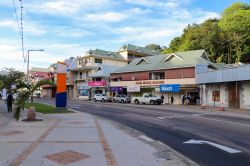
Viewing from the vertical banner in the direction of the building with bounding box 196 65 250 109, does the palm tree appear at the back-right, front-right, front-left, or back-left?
back-right

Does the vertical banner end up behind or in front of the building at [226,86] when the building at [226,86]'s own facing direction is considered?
in front

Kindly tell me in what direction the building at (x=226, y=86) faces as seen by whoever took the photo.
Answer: facing the viewer and to the left of the viewer

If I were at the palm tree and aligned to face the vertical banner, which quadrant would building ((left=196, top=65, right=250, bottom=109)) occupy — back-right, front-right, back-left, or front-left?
front-right

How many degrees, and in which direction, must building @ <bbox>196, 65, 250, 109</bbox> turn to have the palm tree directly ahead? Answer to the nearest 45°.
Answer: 0° — it already faces it
